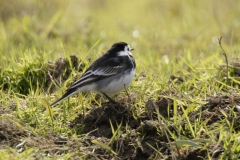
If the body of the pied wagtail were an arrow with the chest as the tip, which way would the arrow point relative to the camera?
to the viewer's right
